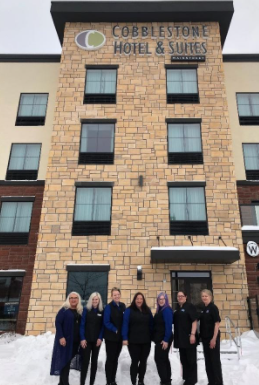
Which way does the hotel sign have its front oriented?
toward the camera

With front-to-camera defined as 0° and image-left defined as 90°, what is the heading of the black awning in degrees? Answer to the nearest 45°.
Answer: approximately 0°

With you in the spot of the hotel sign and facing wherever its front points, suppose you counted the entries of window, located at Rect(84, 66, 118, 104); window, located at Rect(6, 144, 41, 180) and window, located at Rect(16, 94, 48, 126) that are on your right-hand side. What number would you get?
3

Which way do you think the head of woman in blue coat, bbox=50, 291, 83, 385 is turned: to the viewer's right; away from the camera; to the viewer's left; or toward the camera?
toward the camera

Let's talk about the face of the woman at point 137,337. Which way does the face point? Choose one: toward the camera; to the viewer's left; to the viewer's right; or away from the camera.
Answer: toward the camera

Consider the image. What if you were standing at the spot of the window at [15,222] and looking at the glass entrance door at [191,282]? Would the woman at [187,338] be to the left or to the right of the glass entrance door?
right

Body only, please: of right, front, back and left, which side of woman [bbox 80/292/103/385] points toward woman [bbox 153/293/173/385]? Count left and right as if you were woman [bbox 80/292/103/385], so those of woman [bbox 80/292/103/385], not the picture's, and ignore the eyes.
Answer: left

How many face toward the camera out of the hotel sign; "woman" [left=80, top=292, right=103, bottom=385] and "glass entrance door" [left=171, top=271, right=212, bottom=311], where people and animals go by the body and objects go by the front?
3

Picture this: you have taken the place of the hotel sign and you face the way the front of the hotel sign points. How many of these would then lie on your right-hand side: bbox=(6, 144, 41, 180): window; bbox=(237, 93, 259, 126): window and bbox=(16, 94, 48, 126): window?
2

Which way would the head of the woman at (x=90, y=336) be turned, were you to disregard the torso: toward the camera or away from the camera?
toward the camera

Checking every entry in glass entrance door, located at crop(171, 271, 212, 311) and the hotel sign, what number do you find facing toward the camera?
2

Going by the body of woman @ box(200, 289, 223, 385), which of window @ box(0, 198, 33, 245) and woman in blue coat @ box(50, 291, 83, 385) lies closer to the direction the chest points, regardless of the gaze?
the woman in blue coat

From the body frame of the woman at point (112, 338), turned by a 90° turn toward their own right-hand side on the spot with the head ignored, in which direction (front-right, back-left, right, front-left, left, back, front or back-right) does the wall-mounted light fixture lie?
back-right

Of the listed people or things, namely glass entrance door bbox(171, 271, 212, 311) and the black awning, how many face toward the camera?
2

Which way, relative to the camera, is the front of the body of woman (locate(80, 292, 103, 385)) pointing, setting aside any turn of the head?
toward the camera

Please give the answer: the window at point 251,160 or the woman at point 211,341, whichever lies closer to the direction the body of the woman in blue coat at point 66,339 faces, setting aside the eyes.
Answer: the woman

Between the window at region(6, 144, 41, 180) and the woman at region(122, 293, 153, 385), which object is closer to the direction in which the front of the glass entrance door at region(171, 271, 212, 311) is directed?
the woman

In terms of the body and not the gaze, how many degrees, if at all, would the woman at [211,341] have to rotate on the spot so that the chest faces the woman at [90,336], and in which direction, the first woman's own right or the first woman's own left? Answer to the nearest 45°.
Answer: approximately 45° to the first woman's own right
